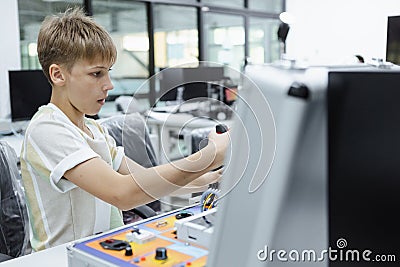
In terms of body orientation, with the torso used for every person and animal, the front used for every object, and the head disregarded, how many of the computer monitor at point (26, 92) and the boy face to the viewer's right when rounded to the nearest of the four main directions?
1

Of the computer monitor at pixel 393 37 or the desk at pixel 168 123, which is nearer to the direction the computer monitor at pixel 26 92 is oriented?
the desk

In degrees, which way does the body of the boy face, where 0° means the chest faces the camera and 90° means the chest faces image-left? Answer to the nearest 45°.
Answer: approximately 270°

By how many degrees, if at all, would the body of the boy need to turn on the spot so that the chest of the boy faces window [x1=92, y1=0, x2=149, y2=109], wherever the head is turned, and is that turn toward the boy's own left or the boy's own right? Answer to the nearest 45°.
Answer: approximately 90° to the boy's own left

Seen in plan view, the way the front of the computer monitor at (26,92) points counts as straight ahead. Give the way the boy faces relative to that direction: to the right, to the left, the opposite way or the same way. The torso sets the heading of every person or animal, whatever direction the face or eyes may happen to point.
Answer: to the left

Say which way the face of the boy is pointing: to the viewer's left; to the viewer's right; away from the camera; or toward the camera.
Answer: to the viewer's right

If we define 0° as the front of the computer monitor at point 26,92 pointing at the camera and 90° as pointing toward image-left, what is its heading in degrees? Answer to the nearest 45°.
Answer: approximately 0°

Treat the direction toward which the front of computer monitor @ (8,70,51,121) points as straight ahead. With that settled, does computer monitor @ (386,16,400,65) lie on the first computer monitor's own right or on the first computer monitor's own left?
on the first computer monitor's own left

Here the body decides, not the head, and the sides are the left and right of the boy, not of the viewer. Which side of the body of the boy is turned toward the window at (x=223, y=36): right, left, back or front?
left
